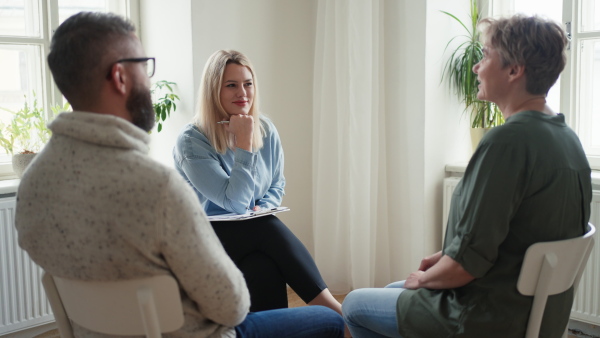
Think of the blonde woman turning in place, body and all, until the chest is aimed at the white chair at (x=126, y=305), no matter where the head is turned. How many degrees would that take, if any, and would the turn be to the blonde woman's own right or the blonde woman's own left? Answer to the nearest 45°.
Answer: approximately 45° to the blonde woman's own right

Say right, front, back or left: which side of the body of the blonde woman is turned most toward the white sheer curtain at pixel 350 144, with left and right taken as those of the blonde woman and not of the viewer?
left

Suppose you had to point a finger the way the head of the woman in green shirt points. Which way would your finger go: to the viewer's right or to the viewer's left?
to the viewer's left

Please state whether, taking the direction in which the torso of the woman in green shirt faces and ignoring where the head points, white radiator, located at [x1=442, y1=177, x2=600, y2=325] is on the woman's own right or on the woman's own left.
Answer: on the woman's own right

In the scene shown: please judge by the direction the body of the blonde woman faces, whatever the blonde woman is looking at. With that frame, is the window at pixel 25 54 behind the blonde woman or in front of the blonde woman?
behind

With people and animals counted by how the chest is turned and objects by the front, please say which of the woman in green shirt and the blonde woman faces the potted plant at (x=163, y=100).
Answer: the woman in green shirt
